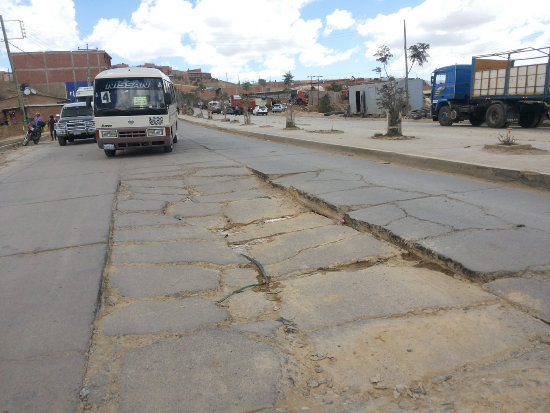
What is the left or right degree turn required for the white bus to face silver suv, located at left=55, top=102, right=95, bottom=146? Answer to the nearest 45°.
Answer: approximately 180°

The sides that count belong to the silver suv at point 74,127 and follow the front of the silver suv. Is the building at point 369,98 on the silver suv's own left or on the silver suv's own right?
on the silver suv's own left

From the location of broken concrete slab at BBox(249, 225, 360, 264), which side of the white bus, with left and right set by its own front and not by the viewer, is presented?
front

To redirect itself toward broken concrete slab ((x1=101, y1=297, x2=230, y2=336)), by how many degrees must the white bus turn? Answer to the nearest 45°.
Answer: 0° — it already faces it

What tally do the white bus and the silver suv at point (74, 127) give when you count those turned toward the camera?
2

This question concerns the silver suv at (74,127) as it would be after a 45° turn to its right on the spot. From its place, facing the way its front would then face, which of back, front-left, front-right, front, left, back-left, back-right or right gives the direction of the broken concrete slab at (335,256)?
front-left

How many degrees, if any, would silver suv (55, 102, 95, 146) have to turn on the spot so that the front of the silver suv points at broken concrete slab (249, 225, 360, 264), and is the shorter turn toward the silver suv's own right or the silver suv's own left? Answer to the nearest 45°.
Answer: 0° — it already faces it

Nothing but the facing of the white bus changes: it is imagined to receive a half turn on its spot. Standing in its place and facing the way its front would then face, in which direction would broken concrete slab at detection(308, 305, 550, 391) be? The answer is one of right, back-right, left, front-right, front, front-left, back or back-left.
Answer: back

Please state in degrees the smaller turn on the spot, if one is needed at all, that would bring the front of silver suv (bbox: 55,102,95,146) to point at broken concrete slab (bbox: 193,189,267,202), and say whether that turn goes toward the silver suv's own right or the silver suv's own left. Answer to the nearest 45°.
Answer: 0° — it already faces it

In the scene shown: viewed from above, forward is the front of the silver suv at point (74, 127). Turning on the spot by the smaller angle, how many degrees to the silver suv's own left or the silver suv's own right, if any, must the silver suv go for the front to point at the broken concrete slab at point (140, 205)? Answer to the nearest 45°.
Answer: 0° — it already faces it

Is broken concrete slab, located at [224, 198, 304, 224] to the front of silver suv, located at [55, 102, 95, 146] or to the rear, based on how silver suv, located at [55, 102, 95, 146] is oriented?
to the front

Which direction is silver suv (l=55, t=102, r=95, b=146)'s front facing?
toward the camera

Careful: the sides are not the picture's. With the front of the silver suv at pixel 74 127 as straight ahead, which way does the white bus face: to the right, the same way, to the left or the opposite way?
the same way

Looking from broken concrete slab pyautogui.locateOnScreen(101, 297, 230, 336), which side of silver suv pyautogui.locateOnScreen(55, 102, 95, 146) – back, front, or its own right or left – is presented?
front

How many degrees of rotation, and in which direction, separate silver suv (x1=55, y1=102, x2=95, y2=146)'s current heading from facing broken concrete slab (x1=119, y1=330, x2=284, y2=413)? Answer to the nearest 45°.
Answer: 0° — it already faces it

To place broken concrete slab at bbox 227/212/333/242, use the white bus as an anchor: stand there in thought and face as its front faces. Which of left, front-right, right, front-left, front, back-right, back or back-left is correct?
front

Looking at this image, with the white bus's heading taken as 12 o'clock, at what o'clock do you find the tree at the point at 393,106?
The tree is roughly at 9 o'clock from the white bus.
